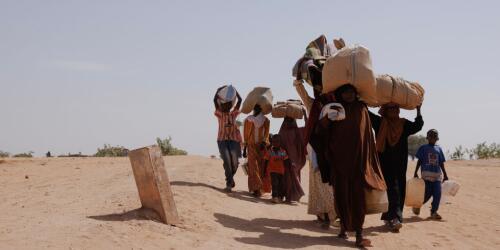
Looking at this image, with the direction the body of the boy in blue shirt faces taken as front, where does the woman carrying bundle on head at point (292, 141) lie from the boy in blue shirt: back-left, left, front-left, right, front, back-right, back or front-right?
right

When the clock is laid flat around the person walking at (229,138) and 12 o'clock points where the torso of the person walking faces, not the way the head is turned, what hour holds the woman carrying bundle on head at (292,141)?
The woman carrying bundle on head is roughly at 10 o'clock from the person walking.

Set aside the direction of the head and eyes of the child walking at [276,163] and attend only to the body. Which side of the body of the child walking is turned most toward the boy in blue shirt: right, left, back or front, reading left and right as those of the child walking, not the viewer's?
left

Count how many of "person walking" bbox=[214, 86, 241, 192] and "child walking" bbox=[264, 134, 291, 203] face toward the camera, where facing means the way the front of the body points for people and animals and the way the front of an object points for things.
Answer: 2

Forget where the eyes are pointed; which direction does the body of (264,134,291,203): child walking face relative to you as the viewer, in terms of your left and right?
facing the viewer

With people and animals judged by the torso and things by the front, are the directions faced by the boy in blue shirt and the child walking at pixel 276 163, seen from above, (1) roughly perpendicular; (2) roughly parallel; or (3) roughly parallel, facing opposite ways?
roughly parallel

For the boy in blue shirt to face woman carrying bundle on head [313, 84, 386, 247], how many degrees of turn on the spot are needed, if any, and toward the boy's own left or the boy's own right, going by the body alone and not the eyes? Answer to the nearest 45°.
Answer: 0° — they already face them

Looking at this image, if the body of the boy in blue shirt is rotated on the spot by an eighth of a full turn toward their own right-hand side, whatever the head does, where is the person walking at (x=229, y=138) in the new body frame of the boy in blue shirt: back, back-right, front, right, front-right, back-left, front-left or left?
front-right

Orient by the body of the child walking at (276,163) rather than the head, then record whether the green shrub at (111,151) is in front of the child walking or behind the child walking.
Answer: behind

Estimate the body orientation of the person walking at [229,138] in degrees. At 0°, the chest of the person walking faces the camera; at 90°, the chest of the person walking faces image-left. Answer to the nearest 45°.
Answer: approximately 0°

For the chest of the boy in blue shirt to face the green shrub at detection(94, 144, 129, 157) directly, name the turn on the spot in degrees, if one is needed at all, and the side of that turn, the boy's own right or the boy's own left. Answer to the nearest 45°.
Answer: approximately 135° to the boy's own right

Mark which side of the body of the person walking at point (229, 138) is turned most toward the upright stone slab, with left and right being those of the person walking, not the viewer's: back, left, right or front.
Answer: front

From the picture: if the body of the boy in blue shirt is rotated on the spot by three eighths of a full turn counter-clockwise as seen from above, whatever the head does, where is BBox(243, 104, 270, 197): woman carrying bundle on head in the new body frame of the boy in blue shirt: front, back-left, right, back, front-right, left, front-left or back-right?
back-left
